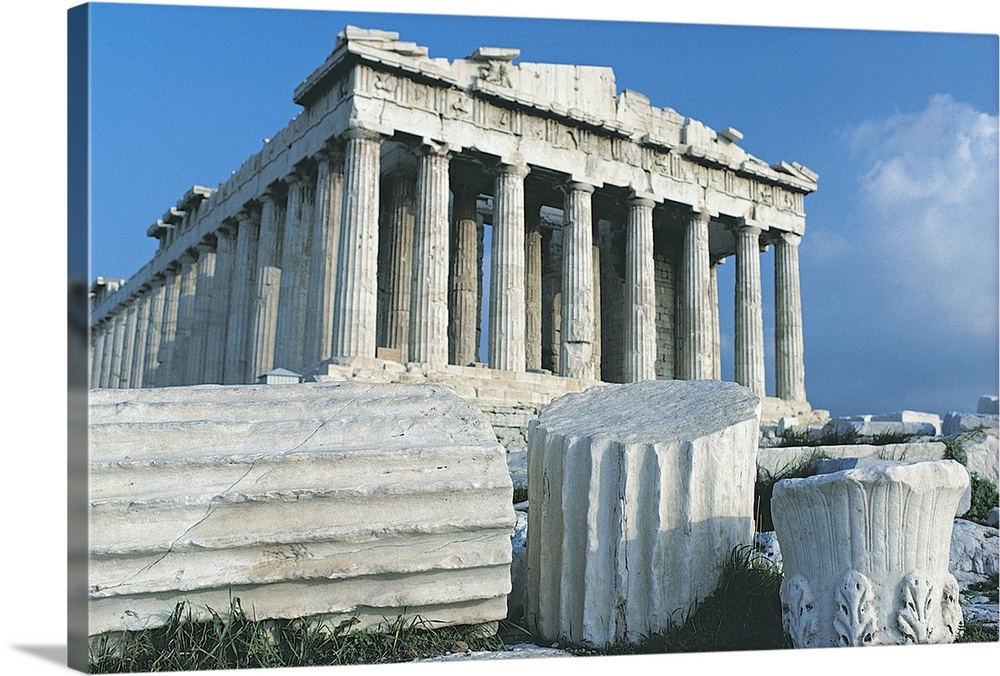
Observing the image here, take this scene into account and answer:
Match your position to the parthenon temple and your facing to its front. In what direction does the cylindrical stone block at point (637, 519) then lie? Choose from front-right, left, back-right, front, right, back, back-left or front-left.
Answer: front-right

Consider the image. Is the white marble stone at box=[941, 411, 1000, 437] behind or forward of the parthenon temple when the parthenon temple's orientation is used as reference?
forward

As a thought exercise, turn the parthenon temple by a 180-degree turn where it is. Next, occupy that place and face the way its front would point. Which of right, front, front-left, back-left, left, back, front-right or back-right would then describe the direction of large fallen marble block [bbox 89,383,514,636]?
back-left

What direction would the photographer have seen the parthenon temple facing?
facing the viewer and to the right of the viewer

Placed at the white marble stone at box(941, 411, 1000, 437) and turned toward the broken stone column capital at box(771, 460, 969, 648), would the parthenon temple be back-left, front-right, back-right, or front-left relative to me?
back-right

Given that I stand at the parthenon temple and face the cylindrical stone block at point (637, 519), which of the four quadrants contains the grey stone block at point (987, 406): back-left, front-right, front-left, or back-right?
front-left

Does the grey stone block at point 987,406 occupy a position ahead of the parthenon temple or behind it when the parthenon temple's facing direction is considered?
ahead
